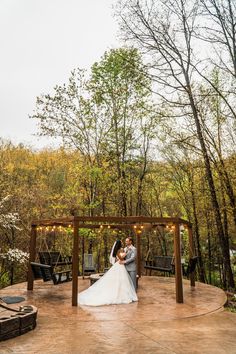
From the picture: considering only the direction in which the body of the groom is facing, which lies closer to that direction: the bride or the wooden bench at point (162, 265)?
the bride

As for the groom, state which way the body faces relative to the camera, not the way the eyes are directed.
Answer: to the viewer's left

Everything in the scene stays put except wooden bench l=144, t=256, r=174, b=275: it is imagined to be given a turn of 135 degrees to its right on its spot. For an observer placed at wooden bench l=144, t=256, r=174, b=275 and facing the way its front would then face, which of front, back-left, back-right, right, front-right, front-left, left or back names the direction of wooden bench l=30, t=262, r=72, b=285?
back-left

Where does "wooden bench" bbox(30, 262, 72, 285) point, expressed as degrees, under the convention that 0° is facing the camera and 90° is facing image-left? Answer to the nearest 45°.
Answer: approximately 225°

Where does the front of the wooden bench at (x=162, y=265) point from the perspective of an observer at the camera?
facing the viewer and to the left of the viewer

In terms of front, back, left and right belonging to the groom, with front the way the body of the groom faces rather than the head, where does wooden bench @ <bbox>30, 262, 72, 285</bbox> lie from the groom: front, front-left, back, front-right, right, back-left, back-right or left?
front

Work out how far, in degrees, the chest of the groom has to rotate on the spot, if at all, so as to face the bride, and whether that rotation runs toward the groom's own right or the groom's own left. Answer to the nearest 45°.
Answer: approximately 45° to the groom's own left

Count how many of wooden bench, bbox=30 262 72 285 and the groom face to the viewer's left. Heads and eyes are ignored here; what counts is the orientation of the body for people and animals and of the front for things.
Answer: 1

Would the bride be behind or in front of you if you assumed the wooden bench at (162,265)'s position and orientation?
in front
